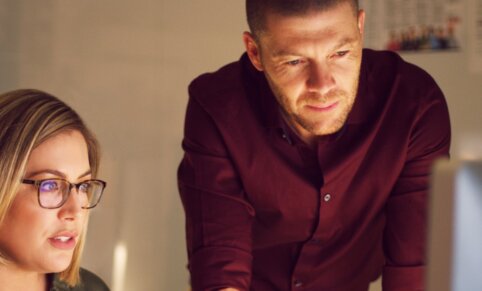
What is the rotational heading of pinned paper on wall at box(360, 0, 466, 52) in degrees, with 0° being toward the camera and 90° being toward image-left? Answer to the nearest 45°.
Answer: approximately 0°

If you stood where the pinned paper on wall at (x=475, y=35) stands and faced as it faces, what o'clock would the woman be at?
The woman is roughly at 1 o'clock from the pinned paper on wall.

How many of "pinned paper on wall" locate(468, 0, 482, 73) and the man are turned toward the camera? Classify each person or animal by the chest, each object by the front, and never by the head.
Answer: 2

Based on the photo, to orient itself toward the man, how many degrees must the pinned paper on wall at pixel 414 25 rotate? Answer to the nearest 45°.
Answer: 0° — it already faces them

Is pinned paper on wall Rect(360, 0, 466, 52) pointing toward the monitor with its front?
yes

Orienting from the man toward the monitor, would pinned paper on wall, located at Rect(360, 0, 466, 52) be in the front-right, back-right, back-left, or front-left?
back-left

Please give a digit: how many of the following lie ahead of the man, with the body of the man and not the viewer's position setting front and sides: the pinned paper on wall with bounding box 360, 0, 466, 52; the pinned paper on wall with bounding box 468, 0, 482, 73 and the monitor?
1

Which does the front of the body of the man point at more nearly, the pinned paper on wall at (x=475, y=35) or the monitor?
the monitor

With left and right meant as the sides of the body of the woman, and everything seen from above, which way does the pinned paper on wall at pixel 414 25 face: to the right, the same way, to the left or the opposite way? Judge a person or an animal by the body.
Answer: to the right

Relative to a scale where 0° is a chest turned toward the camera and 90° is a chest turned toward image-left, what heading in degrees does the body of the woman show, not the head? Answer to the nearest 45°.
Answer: approximately 315°

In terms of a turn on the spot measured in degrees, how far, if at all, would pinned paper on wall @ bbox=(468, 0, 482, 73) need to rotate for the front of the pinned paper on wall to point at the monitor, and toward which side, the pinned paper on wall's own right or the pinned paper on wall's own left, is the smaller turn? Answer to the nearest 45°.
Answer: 0° — it already faces it
